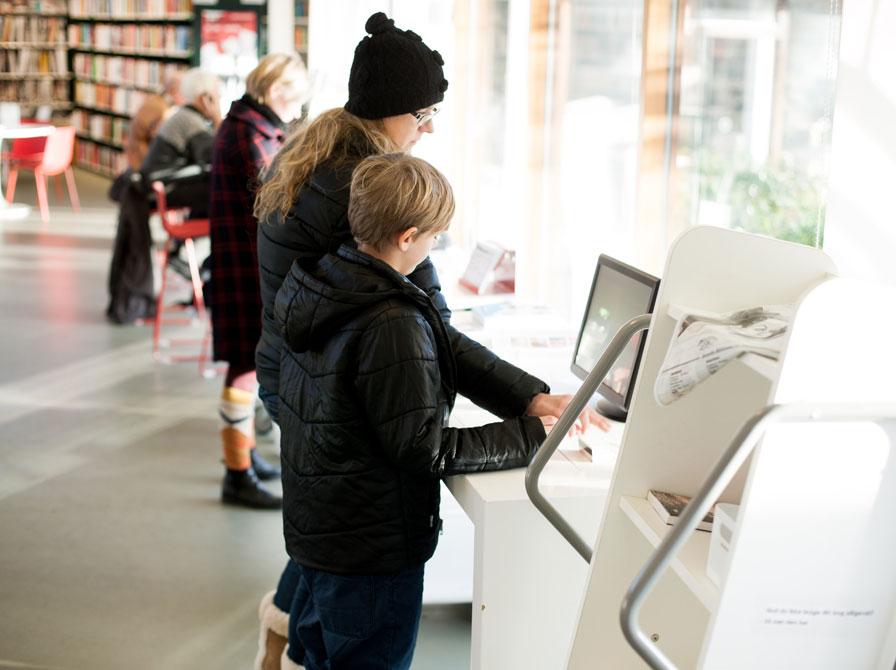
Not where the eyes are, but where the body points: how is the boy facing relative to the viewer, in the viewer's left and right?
facing away from the viewer and to the right of the viewer

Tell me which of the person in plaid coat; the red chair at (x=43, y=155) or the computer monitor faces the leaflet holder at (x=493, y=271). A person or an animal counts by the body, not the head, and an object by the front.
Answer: the person in plaid coat

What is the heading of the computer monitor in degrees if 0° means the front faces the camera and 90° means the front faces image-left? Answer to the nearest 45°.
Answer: approximately 45°

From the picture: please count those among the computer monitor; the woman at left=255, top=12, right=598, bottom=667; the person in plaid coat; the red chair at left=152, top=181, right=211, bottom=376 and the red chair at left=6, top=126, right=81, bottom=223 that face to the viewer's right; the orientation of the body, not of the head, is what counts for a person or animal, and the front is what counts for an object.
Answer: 3

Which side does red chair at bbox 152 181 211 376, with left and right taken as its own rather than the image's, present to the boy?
right

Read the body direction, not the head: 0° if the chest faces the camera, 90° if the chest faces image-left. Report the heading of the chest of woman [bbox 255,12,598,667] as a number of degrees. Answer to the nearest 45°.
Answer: approximately 270°

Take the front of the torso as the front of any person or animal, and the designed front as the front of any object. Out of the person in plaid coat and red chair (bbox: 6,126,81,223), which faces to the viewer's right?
the person in plaid coat

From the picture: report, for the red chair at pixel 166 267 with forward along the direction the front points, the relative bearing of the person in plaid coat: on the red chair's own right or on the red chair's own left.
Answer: on the red chair's own right

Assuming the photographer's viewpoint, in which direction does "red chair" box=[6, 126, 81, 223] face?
facing away from the viewer and to the left of the viewer

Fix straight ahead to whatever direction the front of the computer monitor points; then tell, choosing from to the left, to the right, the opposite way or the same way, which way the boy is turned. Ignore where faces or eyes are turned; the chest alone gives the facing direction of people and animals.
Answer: the opposite way

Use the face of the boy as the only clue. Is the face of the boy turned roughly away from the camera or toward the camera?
away from the camera

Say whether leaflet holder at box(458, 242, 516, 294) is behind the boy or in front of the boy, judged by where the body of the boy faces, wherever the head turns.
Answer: in front

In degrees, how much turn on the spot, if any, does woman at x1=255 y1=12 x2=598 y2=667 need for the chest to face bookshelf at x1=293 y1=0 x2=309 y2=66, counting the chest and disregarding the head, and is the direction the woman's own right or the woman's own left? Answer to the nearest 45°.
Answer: approximately 90° to the woman's own left
